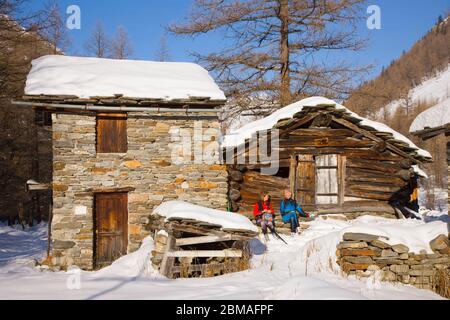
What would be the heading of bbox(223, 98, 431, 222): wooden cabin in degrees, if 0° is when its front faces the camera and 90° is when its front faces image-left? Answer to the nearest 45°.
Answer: approximately 0°

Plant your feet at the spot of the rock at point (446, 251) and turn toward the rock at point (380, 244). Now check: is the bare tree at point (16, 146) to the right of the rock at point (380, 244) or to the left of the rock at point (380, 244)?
right

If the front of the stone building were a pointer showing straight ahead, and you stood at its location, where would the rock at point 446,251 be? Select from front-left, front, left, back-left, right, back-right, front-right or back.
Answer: front-left

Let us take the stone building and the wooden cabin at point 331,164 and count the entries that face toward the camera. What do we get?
2

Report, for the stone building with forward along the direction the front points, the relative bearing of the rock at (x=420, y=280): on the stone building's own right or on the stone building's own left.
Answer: on the stone building's own left

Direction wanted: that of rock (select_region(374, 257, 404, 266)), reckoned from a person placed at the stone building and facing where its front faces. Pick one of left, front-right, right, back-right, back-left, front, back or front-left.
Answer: front-left

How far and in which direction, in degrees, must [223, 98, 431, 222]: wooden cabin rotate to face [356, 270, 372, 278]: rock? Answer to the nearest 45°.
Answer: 0° — it already faces it

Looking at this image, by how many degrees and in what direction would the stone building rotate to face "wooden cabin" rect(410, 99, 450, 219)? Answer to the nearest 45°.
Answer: approximately 45° to its left
